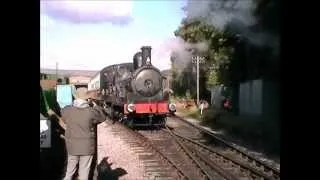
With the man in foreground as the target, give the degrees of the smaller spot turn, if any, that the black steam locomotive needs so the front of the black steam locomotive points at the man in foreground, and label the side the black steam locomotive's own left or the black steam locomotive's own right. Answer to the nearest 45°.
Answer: approximately 45° to the black steam locomotive's own right

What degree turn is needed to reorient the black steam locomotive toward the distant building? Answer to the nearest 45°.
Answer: approximately 180°

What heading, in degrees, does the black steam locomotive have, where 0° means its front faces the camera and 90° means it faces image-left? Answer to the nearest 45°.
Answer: approximately 315°
